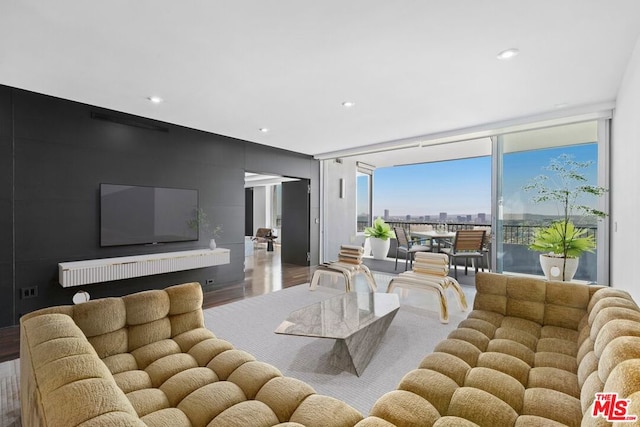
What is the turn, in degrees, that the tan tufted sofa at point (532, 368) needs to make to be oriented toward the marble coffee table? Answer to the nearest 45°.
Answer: approximately 45° to its right

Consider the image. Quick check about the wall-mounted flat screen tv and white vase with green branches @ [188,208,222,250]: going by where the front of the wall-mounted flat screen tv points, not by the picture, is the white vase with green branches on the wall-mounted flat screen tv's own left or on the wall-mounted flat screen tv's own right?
on the wall-mounted flat screen tv's own left

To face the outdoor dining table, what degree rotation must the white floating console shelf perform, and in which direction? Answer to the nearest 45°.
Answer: approximately 45° to its left

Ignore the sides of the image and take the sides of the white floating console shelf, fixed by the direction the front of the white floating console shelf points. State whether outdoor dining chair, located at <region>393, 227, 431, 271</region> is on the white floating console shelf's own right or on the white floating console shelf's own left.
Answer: on the white floating console shelf's own left

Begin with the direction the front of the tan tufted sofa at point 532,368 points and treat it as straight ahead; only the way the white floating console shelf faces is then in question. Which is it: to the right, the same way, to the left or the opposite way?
the opposite way

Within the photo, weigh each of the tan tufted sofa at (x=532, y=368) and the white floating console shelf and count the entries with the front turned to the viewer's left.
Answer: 1

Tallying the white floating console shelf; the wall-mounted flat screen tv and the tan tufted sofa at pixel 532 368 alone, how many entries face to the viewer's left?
1

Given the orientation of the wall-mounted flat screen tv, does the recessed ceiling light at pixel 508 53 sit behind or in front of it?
in front

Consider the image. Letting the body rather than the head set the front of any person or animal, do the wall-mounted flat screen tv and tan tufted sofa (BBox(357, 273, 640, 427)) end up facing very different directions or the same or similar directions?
very different directions

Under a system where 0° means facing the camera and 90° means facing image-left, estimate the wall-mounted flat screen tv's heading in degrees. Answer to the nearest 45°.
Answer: approximately 315°

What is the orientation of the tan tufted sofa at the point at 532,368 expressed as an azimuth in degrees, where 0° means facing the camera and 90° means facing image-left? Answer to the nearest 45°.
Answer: approximately 90°

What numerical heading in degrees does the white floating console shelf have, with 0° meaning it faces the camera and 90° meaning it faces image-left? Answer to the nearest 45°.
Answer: approximately 315°
